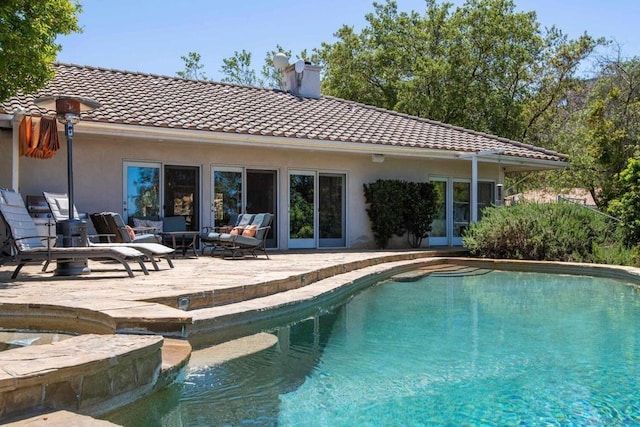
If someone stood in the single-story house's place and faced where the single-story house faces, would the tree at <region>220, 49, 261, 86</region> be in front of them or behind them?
behind

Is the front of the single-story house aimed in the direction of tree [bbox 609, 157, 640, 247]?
no

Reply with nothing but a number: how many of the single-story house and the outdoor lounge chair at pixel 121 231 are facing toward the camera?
1

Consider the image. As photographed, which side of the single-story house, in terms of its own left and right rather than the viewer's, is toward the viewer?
front

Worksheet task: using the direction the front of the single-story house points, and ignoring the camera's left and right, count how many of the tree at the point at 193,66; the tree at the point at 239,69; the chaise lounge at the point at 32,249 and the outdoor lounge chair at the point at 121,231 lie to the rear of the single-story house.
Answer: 2

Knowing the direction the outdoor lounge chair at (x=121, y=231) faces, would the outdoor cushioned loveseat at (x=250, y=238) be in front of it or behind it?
in front

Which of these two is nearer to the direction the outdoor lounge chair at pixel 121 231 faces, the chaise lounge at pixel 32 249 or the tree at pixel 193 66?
the tree

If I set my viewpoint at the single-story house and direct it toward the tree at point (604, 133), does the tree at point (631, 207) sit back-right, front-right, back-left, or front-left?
front-right

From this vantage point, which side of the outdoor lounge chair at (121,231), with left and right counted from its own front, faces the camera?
right

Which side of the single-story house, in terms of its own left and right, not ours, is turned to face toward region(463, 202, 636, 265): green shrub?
left

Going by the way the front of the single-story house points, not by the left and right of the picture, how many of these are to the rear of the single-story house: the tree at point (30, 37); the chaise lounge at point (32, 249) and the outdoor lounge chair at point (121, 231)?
0

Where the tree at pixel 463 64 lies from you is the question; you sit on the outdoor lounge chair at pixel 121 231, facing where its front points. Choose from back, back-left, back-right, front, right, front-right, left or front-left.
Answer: front-left

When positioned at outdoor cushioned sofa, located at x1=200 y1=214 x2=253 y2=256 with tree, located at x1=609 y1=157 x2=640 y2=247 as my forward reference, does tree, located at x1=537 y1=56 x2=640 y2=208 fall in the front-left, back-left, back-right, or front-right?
front-left

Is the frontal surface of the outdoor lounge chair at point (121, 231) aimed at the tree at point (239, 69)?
no

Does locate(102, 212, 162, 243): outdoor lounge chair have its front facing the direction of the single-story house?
no

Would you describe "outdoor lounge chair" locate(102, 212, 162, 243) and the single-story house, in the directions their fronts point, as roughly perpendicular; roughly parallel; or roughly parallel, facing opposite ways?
roughly perpendicular
